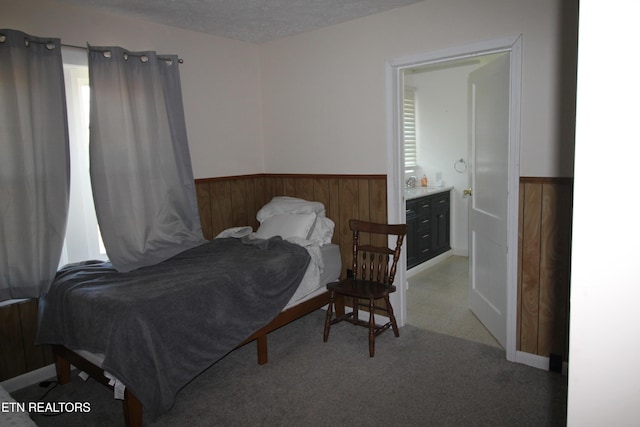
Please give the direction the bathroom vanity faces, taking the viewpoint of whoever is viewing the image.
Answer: facing the viewer and to the right of the viewer

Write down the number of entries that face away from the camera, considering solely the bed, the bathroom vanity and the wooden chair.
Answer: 0

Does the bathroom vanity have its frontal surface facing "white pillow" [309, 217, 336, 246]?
no

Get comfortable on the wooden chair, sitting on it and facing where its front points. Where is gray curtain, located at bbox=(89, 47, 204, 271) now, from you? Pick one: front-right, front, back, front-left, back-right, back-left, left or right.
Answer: front-right

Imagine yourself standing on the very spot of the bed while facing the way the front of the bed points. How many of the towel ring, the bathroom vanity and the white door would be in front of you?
0

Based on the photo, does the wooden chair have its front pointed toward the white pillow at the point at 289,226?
no

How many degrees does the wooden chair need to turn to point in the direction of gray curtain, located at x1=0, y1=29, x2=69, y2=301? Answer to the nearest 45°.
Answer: approximately 45° to its right

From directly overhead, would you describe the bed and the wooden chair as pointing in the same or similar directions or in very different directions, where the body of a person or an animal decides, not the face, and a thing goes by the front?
same or similar directions

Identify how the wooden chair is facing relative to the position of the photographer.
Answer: facing the viewer and to the left of the viewer

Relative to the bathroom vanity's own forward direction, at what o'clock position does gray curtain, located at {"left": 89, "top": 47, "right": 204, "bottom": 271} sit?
The gray curtain is roughly at 3 o'clock from the bathroom vanity.

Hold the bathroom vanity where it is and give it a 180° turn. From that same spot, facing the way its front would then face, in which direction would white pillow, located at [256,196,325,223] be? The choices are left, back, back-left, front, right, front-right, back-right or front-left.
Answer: left

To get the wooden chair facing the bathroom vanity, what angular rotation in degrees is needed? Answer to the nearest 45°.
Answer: approximately 135° to its right

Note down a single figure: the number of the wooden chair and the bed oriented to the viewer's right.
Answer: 0
